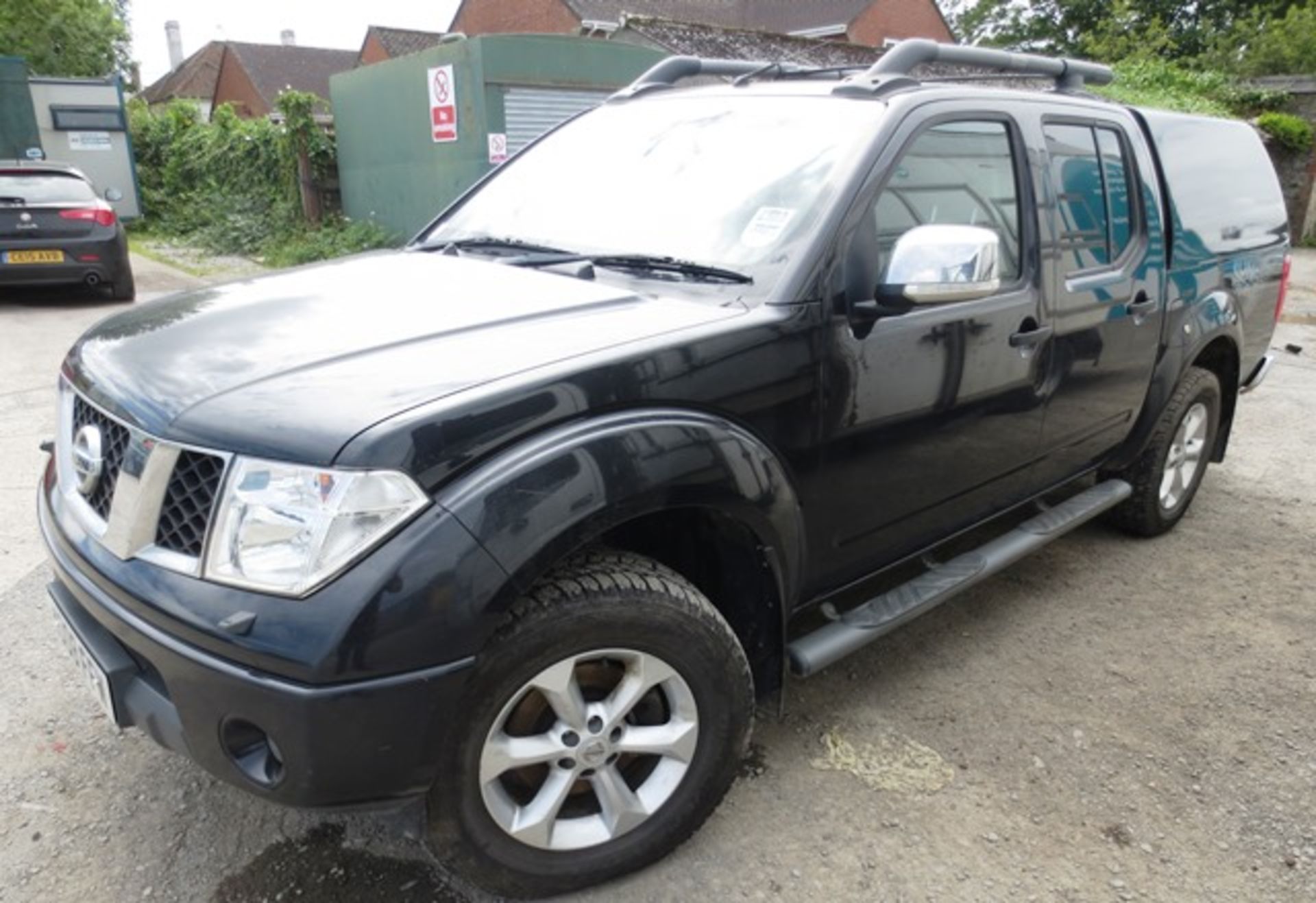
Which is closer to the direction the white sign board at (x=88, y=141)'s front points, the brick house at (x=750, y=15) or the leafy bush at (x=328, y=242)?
the leafy bush

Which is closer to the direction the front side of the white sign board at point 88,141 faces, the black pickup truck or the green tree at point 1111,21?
the black pickup truck

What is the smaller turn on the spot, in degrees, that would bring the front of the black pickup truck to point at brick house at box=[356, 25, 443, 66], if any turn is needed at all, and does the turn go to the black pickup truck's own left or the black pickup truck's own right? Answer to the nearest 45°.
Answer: approximately 135° to the black pickup truck's own right

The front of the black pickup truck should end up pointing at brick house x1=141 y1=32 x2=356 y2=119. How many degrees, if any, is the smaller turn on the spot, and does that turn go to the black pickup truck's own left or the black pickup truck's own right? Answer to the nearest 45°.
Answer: approximately 135° to the black pickup truck's own right

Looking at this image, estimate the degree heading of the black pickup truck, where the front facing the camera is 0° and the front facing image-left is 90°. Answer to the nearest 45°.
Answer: approximately 45°

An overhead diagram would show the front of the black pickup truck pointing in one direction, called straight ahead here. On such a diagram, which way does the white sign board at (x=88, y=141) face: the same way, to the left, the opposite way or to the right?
to the left

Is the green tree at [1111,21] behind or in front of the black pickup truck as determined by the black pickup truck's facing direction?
behind

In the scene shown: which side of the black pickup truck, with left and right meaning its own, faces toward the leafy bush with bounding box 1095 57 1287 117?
back

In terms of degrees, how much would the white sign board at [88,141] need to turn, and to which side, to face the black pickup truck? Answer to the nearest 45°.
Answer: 0° — it already faces it

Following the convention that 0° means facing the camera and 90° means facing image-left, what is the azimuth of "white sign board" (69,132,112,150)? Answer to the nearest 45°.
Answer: approximately 0°
